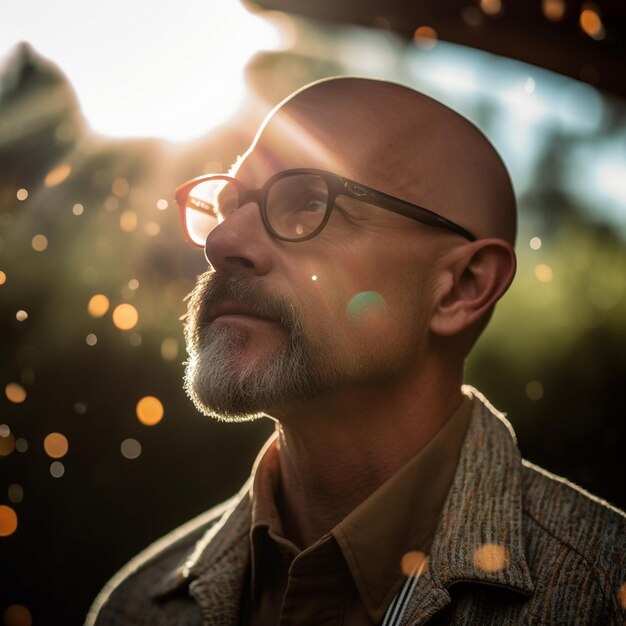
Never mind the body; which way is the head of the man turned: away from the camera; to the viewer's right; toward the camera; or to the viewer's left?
to the viewer's left

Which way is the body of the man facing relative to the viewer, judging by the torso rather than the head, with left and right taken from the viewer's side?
facing the viewer and to the left of the viewer
